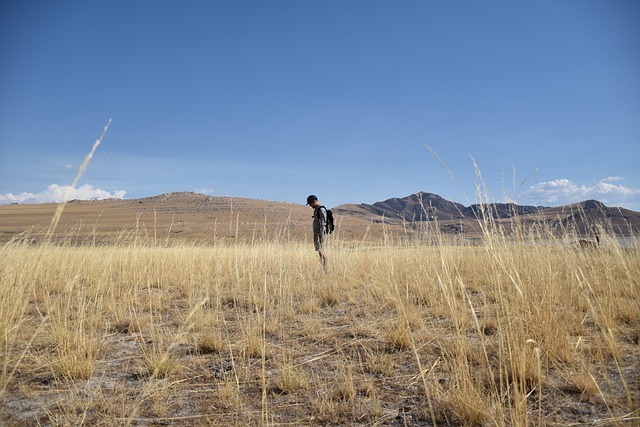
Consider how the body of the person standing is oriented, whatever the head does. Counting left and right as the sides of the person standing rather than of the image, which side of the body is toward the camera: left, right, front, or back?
left
